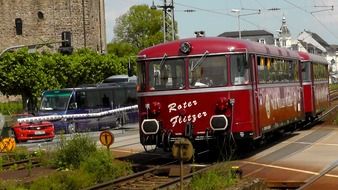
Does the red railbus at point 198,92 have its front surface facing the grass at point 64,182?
yes

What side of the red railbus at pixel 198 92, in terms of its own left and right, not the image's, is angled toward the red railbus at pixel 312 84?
back

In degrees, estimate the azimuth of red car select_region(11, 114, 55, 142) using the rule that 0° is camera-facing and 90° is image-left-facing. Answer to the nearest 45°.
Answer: approximately 315°
